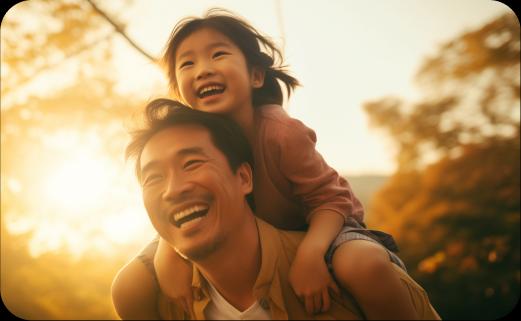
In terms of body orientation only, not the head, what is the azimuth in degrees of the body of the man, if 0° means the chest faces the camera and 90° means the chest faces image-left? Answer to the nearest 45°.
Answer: approximately 45°

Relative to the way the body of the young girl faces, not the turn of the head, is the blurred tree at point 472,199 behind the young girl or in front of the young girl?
behind

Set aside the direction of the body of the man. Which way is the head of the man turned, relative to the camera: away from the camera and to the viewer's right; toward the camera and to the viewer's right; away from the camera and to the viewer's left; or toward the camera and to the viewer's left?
toward the camera and to the viewer's left

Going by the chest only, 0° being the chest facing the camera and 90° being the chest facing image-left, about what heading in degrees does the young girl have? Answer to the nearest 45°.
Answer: approximately 45°

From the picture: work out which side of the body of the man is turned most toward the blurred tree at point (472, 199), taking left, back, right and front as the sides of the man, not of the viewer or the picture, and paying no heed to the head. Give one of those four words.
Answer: back

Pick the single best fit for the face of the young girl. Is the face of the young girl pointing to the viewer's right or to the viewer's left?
to the viewer's left
